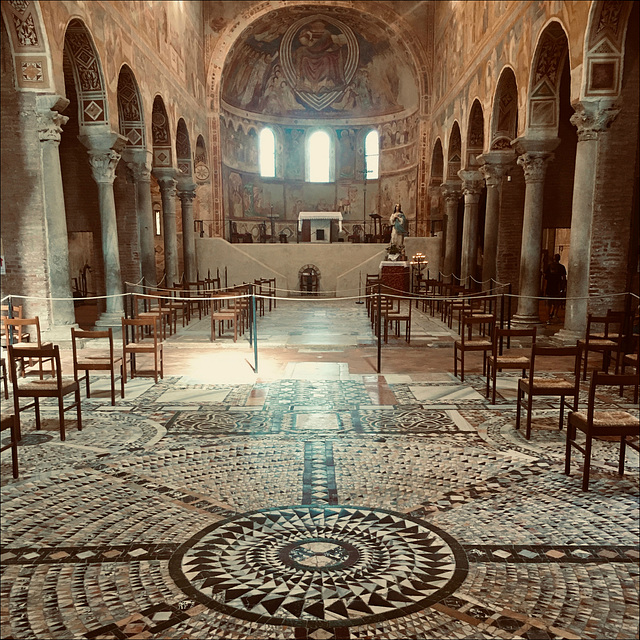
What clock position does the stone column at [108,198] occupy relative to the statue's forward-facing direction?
The stone column is roughly at 1 o'clock from the statue.

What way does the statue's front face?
toward the camera

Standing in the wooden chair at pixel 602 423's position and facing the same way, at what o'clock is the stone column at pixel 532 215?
The stone column is roughly at 1 o'clock from the wooden chair.

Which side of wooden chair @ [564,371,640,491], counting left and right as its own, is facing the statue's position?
front

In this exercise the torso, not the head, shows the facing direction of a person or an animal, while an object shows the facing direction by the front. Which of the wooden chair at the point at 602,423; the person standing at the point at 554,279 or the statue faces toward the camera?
the statue

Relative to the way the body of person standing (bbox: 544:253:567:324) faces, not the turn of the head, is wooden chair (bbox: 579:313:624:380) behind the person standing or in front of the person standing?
behind

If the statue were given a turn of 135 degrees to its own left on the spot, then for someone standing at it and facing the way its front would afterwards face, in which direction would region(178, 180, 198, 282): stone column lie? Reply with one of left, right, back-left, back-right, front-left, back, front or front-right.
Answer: back-left

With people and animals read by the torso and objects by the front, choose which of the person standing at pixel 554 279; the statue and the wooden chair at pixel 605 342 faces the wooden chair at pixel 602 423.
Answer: the statue

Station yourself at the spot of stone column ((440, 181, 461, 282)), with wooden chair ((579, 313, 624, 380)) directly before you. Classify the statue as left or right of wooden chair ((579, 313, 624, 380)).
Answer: right

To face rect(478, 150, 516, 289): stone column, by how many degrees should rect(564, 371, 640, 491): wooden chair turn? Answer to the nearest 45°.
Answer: approximately 45° to its right
